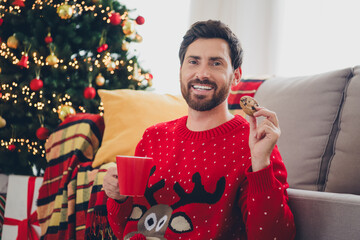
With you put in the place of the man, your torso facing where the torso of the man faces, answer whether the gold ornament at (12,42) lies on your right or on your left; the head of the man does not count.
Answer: on your right

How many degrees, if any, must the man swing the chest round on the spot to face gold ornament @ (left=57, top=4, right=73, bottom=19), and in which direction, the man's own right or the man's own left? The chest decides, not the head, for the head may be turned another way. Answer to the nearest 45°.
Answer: approximately 90° to the man's own right

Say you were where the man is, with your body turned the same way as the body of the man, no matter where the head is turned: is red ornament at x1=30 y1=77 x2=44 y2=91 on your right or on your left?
on your right

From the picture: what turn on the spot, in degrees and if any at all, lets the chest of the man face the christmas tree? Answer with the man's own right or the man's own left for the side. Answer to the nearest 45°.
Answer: approximately 90° to the man's own right

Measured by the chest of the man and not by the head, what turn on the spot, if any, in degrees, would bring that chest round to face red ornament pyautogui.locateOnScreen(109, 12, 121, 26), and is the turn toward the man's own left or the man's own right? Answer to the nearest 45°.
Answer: approximately 135° to the man's own right

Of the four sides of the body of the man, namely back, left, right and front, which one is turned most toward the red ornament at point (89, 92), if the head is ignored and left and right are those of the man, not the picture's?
right

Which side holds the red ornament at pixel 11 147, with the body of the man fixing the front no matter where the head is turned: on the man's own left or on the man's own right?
on the man's own right

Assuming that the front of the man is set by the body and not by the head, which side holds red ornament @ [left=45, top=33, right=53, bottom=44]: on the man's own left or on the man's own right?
on the man's own right

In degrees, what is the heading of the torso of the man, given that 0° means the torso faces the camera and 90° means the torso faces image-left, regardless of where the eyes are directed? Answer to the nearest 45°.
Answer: approximately 45°
